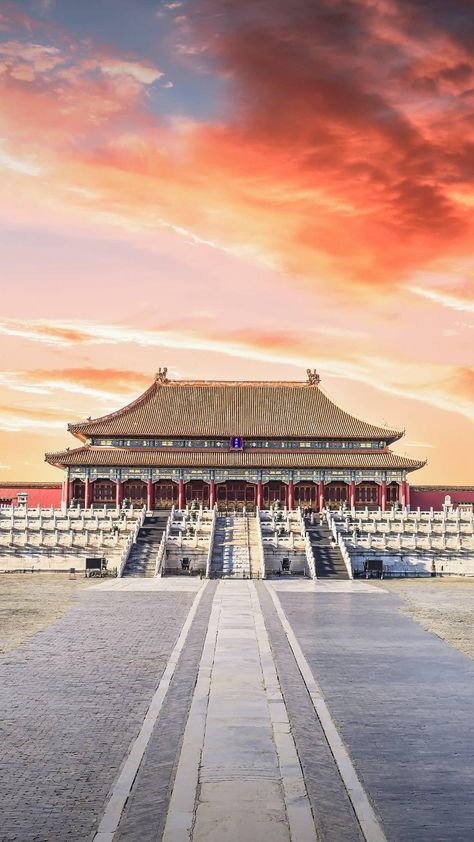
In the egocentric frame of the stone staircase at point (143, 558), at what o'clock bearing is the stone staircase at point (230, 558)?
the stone staircase at point (230, 558) is roughly at 9 o'clock from the stone staircase at point (143, 558).

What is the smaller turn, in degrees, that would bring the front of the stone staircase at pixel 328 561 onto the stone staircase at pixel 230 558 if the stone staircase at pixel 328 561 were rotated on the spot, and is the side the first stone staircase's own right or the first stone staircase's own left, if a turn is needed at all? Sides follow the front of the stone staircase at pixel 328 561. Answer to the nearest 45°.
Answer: approximately 90° to the first stone staircase's own right

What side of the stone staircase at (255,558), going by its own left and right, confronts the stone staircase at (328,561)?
left

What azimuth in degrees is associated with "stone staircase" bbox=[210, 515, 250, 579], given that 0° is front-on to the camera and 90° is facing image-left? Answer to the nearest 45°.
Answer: approximately 0°

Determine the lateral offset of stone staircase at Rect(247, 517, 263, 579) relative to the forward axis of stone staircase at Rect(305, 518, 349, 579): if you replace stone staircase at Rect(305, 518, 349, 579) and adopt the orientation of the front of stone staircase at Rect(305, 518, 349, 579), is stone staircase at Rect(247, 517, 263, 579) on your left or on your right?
on your right

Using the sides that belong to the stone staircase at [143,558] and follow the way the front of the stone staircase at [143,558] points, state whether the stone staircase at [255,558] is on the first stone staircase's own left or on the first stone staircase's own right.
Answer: on the first stone staircase's own left

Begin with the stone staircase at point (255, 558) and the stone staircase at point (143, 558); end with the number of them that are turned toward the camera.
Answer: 2

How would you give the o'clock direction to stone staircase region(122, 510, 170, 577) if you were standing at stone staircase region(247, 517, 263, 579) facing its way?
stone staircase region(122, 510, 170, 577) is roughly at 3 o'clock from stone staircase region(247, 517, 263, 579).

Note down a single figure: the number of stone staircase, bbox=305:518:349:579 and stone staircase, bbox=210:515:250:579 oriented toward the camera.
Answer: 2
